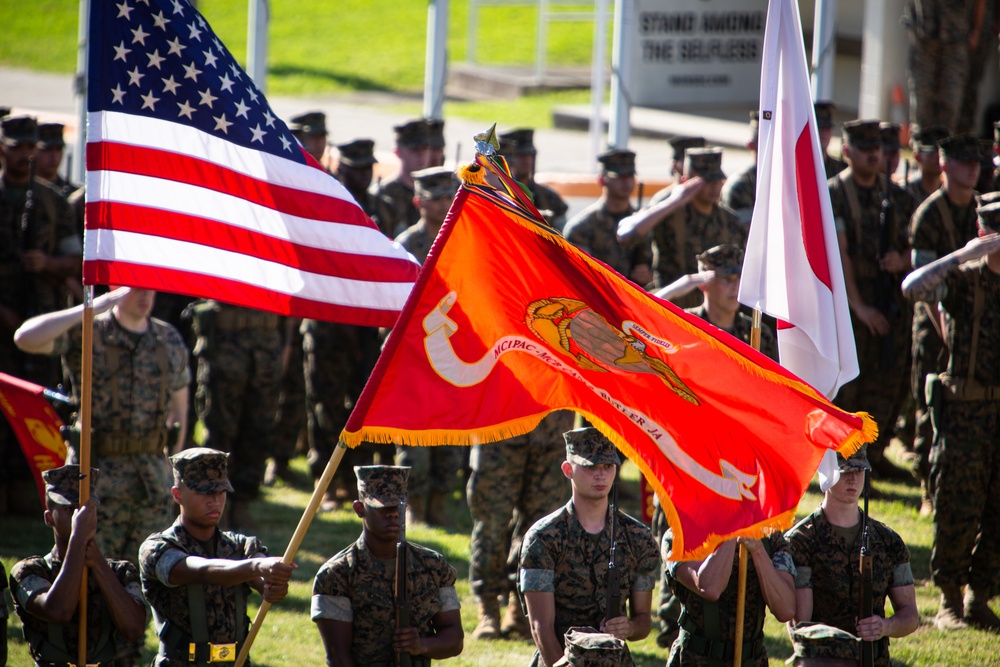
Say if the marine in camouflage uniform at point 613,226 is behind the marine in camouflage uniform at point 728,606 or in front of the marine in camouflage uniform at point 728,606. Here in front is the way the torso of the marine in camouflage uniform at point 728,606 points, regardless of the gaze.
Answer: behind

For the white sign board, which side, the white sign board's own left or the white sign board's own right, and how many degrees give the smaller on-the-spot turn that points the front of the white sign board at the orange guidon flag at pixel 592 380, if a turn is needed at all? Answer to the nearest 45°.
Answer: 0° — it already faces it

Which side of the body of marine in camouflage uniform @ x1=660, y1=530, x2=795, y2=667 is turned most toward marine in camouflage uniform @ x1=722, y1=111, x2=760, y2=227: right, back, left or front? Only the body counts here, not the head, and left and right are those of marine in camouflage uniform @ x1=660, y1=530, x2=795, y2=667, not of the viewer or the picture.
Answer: back

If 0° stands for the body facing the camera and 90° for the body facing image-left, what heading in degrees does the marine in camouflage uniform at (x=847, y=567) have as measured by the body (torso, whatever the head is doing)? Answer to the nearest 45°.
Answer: approximately 0°

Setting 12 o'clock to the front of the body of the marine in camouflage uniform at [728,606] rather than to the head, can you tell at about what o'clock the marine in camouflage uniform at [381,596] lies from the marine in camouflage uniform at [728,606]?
the marine in camouflage uniform at [381,596] is roughly at 2 o'clock from the marine in camouflage uniform at [728,606].

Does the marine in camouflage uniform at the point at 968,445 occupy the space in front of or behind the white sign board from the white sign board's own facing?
in front

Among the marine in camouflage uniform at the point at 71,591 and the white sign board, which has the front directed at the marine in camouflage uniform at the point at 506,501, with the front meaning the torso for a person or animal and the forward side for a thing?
the white sign board
